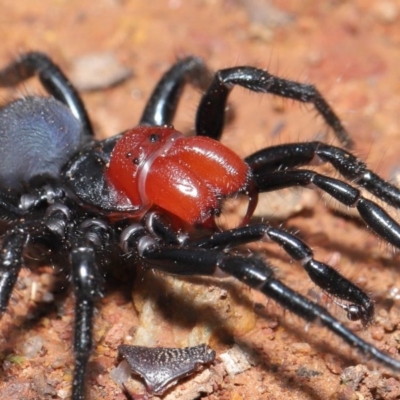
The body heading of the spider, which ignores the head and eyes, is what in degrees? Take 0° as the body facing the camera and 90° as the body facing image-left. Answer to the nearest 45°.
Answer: approximately 315°
